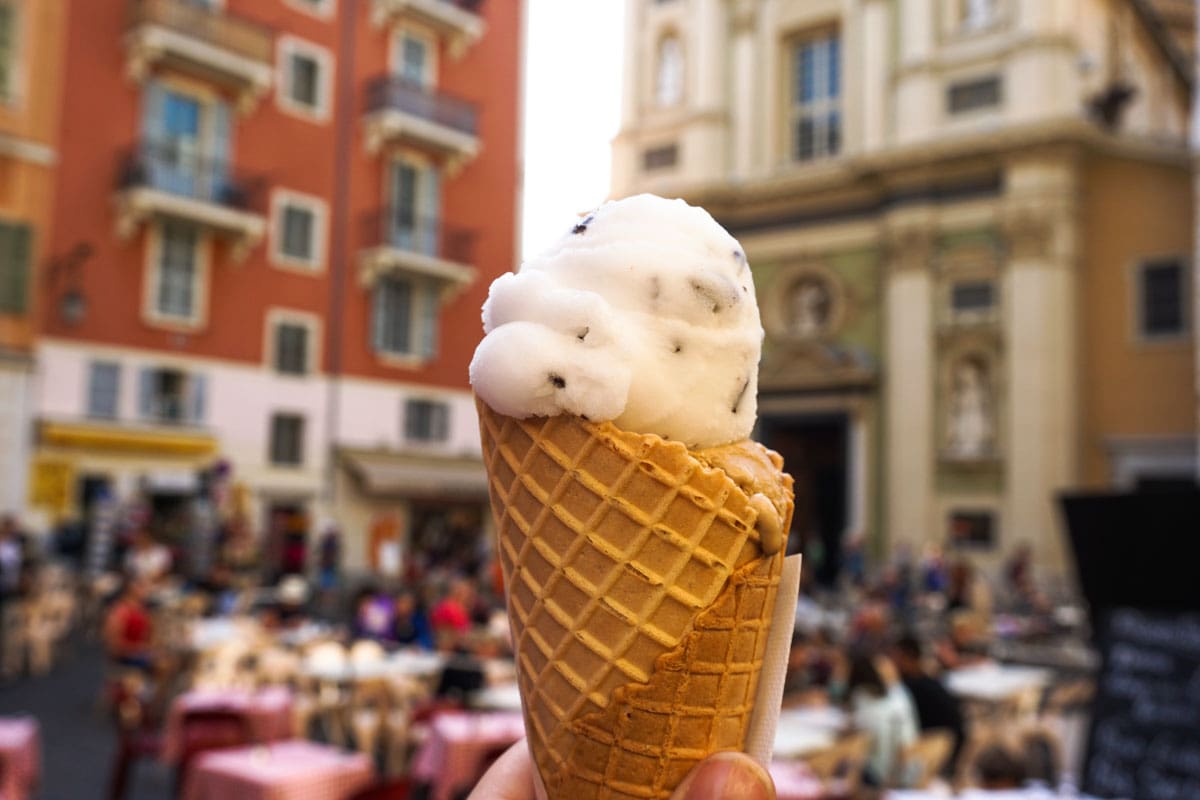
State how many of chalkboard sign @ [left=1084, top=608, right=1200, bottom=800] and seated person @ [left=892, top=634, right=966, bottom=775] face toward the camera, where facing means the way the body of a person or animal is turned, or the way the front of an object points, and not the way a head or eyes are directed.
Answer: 1

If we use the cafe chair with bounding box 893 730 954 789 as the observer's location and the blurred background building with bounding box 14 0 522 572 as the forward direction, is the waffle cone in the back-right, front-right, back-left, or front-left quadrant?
back-left

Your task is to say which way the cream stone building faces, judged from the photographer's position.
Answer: facing the viewer and to the left of the viewer

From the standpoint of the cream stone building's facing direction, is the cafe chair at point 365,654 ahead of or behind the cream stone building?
ahead

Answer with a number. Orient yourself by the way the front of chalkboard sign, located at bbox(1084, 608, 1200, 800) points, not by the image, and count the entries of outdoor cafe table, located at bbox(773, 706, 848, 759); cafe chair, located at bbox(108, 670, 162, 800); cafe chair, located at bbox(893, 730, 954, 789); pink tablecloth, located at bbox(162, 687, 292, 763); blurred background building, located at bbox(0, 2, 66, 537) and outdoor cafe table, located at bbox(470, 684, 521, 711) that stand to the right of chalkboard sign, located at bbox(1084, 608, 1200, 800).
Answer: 6

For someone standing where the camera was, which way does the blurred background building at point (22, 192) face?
facing the viewer and to the right of the viewer

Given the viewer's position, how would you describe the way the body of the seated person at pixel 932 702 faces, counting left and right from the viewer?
facing to the left of the viewer

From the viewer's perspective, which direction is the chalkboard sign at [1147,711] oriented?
toward the camera

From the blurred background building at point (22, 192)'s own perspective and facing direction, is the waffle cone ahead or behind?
ahead

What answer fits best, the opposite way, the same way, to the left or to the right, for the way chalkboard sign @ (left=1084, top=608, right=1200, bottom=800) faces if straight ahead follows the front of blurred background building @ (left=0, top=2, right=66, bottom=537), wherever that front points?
to the right

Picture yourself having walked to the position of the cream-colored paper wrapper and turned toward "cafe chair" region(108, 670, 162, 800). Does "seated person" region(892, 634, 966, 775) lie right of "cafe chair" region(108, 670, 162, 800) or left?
right

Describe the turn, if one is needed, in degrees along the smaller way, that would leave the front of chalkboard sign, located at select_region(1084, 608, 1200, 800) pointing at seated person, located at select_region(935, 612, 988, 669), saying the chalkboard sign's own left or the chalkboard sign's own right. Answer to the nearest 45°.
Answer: approximately 180°

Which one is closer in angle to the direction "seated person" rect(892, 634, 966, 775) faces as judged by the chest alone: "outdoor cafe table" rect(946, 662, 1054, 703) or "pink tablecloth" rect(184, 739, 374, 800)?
the pink tablecloth

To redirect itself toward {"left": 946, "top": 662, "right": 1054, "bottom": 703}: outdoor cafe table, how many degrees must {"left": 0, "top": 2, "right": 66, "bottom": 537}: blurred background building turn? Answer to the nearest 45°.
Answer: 0° — it already faces it

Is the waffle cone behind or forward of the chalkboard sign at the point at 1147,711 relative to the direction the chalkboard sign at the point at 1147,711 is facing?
forward
